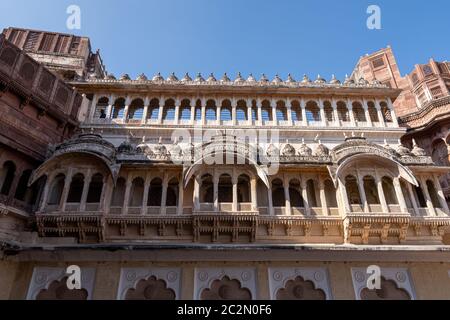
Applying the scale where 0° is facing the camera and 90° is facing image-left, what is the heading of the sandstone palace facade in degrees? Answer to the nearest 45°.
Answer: approximately 0°
